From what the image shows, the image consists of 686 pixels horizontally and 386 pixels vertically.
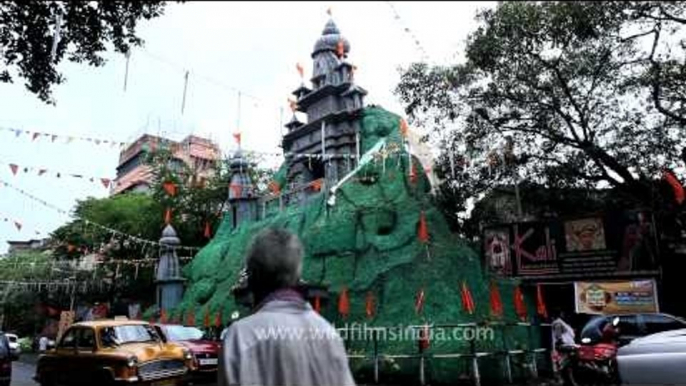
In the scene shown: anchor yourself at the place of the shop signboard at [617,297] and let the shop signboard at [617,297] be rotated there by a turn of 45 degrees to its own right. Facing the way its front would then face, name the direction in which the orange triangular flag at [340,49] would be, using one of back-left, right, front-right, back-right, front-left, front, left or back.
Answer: right

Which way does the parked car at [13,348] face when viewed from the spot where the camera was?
facing the viewer and to the right of the viewer

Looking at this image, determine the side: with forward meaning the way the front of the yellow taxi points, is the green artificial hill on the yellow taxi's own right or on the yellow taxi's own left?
on the yellow taxi's own left

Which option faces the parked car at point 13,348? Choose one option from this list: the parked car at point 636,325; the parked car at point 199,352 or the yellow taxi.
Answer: the parked car at point 636,325

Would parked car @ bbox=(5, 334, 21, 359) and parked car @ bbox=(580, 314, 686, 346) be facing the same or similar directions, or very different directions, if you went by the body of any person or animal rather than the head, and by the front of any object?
very different directions

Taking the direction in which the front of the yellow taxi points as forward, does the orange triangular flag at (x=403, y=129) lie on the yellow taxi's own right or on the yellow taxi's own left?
on the yellow taxi's own left

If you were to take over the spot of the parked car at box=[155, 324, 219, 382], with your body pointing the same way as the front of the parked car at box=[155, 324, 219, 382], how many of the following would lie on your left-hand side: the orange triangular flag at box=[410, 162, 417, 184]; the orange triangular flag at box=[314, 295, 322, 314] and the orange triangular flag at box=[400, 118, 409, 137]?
3

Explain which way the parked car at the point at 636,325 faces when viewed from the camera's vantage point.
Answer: facing to the left of the viewer

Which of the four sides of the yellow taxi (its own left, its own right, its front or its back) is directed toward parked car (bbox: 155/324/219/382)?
left

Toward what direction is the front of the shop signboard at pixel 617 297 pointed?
toward the camera

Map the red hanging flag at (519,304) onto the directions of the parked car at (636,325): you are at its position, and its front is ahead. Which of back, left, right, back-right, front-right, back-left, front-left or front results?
front-right

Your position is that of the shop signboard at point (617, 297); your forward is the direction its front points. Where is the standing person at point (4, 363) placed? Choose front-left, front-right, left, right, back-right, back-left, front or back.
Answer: front-right

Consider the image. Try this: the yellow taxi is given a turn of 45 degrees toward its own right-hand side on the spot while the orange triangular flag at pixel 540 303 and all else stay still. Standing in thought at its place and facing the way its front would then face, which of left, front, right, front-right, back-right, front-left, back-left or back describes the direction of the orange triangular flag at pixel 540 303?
left

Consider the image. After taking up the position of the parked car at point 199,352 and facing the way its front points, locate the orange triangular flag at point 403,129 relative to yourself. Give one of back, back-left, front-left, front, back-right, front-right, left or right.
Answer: left

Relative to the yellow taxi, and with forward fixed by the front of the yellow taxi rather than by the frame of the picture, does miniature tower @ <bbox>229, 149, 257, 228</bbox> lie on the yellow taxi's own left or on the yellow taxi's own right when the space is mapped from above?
on the yellow taxi's own left
